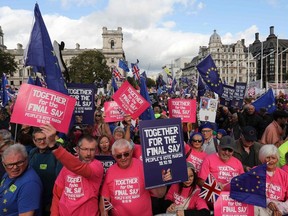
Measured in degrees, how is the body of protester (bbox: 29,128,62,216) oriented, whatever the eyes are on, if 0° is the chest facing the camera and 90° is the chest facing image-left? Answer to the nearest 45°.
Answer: approximately 0°

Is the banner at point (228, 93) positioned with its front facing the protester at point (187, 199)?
yes

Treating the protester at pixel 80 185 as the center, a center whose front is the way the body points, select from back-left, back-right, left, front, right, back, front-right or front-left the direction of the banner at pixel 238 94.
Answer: back-left

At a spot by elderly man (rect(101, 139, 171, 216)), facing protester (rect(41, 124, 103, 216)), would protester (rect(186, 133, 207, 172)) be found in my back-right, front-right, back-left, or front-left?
back-right

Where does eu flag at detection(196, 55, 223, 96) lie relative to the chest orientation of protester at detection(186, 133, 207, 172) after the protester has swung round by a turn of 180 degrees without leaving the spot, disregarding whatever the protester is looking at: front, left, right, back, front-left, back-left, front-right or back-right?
front

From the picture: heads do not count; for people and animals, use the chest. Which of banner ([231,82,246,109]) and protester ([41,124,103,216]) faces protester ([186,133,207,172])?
the banner

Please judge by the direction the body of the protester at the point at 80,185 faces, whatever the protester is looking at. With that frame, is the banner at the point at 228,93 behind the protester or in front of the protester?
behind

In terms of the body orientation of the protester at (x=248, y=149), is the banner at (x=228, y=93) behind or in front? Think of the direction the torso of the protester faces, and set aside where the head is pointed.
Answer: behind
